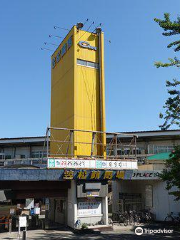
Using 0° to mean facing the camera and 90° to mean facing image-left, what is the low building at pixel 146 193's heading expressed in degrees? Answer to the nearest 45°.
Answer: approximately 0°

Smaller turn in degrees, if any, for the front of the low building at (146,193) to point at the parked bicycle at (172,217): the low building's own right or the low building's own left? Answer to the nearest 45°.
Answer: approximately 45° to the low building's own left
